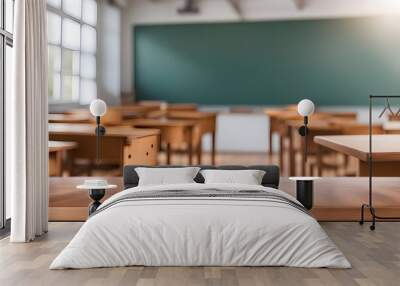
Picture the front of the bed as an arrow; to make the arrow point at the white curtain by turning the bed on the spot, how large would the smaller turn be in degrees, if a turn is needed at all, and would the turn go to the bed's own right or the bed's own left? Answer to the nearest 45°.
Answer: approximately 135° to the bed's own right

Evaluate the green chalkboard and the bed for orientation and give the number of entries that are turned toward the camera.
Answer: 2

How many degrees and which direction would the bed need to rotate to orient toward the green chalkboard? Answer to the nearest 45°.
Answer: approximately 180°

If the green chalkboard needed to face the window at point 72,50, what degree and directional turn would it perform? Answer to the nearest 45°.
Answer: approximately 45° to its right

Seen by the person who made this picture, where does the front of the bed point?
facing the viewer

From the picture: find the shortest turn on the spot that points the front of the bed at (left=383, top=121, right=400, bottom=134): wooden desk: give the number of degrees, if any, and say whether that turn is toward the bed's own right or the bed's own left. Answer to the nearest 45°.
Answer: approximately 135° to the bed's own left

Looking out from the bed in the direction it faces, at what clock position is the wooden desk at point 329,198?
The wooden desk is roughly at 7 o'clock from the bed.
